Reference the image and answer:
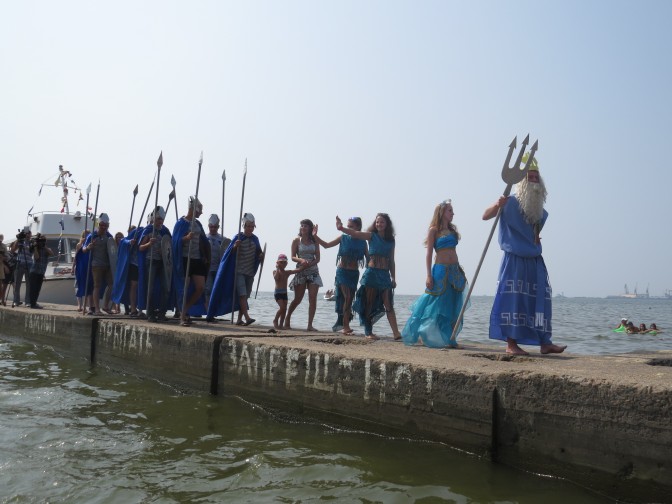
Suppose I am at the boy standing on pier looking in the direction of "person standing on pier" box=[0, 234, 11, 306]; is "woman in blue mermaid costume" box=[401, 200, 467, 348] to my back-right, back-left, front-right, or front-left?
back-left

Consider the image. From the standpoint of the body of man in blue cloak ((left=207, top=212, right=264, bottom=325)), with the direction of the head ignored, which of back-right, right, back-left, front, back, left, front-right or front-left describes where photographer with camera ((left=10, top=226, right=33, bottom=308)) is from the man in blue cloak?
back

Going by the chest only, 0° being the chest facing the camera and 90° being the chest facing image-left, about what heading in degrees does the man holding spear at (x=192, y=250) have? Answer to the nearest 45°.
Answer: approximately 315°

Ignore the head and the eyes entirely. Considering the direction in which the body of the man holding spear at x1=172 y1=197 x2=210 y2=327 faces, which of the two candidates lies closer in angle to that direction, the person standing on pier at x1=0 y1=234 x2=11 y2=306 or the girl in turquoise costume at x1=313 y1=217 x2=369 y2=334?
the girl in turquoise costume

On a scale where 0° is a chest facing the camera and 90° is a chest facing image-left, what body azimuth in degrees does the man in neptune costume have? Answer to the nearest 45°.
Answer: approximately 315°

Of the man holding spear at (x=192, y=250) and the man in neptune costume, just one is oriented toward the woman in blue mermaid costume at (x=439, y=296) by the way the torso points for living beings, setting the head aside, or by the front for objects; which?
the man holding spear
